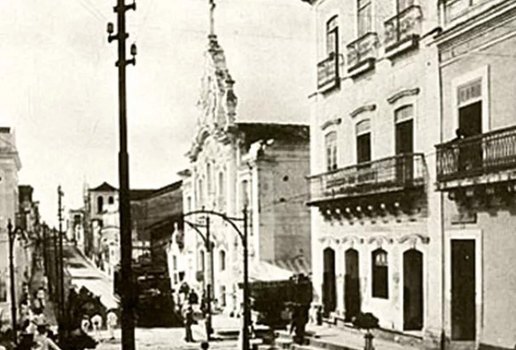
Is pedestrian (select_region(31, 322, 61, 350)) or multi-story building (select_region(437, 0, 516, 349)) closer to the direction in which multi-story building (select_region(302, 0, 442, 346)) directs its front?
the pedestrian

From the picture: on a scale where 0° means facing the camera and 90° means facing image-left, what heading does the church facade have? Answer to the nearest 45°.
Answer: approximately 45°

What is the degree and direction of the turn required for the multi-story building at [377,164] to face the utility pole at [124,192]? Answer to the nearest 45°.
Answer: approximately 45° to its left

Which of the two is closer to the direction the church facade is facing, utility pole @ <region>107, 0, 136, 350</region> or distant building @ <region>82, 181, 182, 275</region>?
the utility pole

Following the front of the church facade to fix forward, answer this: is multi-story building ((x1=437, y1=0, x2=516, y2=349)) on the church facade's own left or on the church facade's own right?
on the church facade's own left

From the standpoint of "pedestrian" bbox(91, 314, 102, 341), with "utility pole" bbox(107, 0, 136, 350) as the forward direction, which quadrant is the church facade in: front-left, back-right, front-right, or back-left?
back-left
